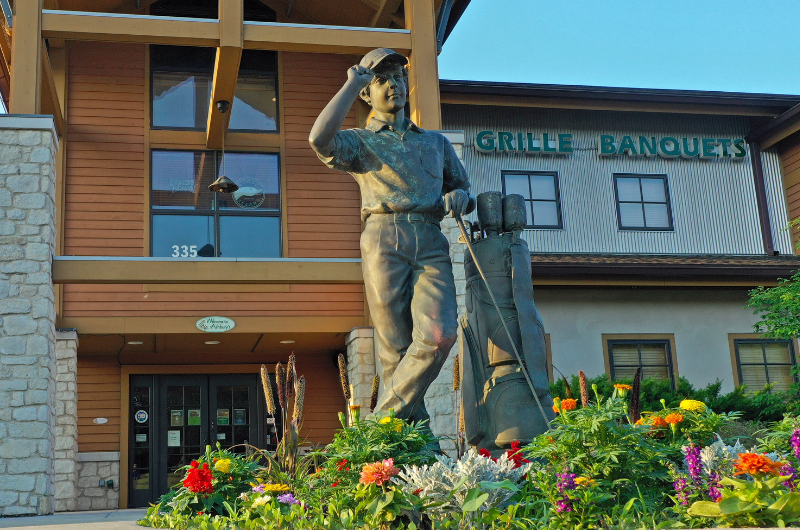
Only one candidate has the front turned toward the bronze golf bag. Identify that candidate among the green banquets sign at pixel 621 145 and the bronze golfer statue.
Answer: the green banquets sign

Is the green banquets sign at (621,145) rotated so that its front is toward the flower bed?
yes

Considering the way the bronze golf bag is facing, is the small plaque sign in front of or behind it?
behind

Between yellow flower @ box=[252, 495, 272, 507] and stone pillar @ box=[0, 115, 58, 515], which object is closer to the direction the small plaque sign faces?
the yellow flower

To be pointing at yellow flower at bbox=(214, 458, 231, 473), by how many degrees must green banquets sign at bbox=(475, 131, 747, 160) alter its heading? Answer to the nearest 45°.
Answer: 0° — it already faces it

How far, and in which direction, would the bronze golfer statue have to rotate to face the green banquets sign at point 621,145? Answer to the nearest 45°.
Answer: approximately 180°

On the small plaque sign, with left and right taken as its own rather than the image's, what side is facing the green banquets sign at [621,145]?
left

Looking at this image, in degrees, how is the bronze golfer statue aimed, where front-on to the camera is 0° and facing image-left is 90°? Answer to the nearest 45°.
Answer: approximately 0°

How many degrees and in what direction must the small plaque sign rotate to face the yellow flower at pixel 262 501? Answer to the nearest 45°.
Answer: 0° — it already faces it

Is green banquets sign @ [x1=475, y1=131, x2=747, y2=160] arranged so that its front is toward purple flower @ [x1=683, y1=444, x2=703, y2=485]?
yes

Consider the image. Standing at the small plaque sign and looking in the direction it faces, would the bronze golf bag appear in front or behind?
in front
